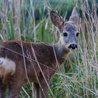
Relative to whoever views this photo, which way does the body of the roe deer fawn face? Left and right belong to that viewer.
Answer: facing away from the viewer and to the right of the viewer
